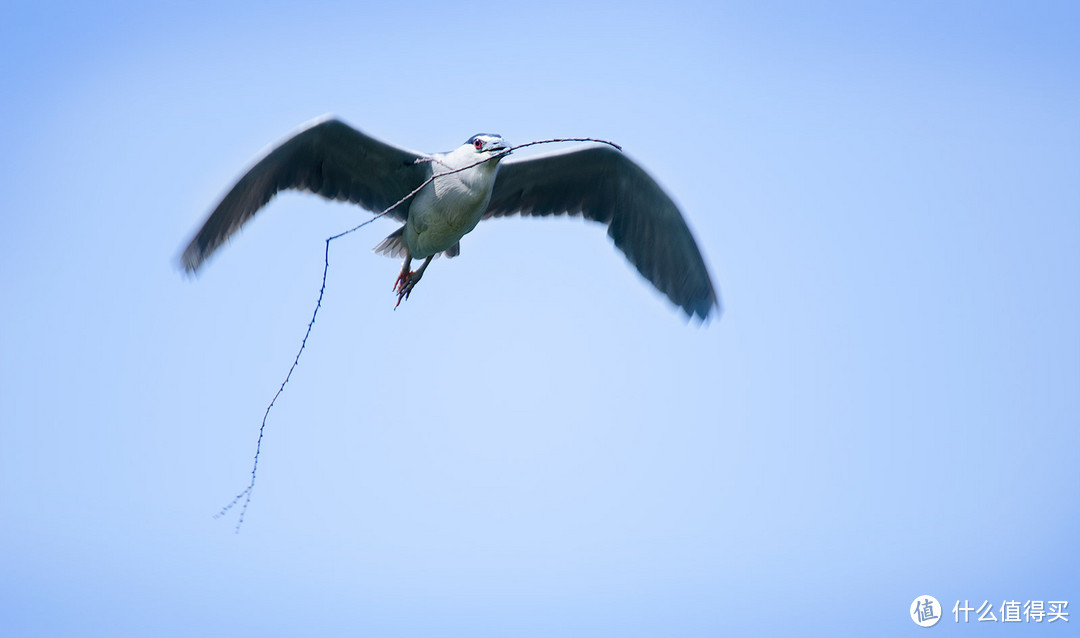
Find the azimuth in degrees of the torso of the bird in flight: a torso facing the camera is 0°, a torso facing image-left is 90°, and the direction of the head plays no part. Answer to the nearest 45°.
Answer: approximately 315°
